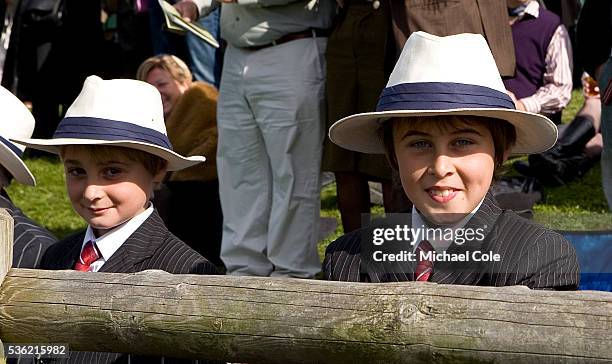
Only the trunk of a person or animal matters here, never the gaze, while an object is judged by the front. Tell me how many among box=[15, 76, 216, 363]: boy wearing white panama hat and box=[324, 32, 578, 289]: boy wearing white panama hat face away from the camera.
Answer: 0

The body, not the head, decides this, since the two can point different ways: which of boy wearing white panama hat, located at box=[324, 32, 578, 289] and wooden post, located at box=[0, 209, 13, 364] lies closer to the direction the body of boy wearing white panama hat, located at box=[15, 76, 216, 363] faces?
the wooden post

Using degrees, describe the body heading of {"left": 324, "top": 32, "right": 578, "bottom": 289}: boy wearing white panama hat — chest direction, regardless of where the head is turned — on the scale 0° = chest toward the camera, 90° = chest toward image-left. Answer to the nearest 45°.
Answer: approximately 0°

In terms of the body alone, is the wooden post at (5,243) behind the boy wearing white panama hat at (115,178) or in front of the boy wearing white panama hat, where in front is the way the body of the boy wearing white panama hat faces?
in front

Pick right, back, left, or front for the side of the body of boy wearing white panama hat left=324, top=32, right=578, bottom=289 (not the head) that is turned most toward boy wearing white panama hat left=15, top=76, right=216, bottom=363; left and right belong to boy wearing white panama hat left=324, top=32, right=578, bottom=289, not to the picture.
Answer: right

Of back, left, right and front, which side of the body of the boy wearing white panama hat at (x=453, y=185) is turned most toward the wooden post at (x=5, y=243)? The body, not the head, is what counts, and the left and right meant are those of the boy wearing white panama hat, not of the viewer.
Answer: right

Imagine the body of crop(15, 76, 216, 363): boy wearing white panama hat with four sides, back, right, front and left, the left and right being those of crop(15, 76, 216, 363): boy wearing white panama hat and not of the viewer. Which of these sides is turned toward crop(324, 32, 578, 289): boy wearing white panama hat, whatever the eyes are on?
left
